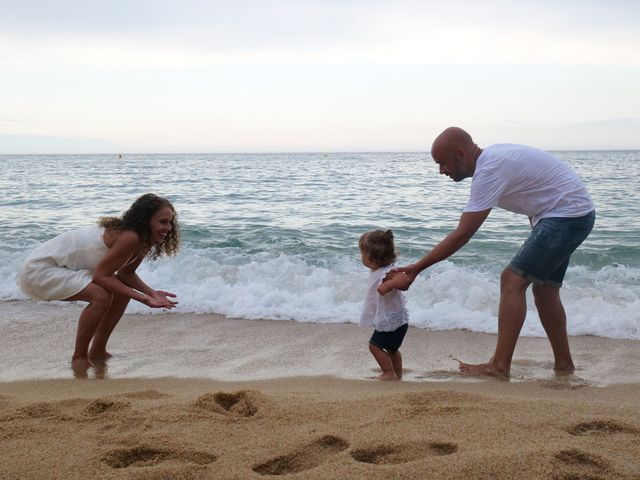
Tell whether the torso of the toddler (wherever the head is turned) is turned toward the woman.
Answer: yes

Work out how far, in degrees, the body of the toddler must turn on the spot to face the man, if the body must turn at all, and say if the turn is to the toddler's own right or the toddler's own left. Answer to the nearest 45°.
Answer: approximately 180°

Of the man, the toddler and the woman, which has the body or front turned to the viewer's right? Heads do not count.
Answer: the woman

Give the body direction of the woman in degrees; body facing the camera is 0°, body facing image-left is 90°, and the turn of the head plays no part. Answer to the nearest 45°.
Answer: approximately 270°

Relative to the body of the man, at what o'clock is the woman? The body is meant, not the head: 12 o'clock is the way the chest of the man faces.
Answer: The woman is roughly at 12 o'clock from the man.

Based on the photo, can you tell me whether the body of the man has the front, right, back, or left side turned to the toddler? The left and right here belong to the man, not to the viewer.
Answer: front

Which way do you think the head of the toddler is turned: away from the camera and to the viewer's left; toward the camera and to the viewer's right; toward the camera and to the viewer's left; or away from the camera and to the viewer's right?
away from the camera and to the viewer's left

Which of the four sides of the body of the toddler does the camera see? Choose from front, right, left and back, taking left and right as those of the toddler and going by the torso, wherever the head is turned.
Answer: left

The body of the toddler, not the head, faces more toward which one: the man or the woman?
the woman

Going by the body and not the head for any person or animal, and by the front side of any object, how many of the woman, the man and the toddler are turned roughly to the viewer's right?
1

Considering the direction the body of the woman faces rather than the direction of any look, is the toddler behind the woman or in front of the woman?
in front

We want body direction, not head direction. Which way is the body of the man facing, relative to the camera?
to the viewer's left

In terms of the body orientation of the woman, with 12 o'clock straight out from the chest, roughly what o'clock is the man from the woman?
The man is roughly at 1 o'clock from the woman.

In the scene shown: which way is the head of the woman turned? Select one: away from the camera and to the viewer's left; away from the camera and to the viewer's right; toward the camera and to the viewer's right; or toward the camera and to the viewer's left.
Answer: toward the camera and to the viewer's right

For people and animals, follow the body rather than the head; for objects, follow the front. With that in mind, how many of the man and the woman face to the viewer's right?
1

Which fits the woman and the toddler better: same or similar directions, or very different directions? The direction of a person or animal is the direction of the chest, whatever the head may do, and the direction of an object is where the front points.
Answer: very different directions
